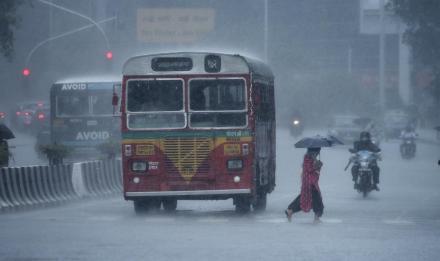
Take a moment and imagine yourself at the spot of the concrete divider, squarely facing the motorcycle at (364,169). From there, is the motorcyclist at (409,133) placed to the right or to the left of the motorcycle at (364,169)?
left

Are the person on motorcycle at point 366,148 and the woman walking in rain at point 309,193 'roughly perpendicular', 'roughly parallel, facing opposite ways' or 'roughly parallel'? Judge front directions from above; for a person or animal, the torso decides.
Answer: roughly perpendicular

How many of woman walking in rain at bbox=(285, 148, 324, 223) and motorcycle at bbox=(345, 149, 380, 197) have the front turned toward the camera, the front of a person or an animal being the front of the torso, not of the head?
1

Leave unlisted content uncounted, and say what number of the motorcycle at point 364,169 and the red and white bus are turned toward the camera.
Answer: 2

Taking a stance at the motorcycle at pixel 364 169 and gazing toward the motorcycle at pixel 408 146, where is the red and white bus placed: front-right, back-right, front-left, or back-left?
back-left

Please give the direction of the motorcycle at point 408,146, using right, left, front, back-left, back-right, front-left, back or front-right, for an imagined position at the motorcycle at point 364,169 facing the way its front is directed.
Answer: back

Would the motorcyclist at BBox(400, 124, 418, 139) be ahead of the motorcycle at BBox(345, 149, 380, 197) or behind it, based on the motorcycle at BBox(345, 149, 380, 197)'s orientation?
behind
